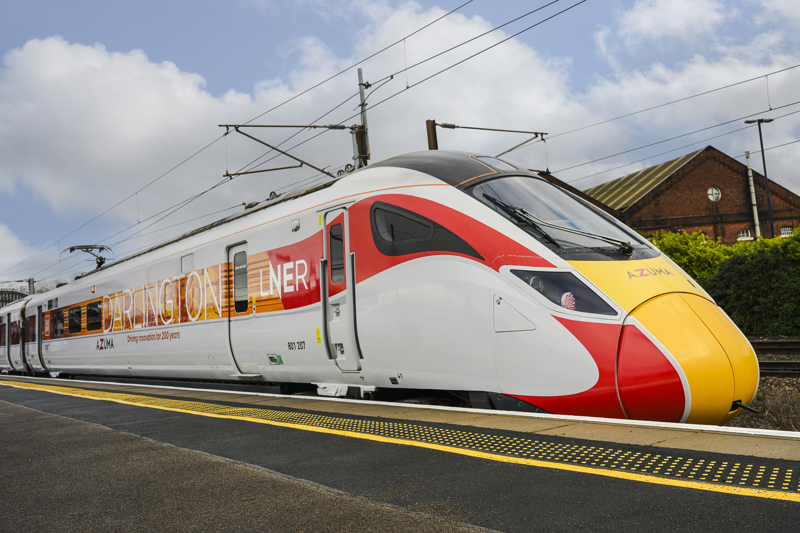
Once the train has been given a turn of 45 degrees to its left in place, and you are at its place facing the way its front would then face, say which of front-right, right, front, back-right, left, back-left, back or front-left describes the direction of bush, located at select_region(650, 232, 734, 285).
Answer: front-left

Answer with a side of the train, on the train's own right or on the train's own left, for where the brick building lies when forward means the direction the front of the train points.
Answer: on the train's own left

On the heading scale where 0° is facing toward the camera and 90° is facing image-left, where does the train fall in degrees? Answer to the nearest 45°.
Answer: approximately 315°

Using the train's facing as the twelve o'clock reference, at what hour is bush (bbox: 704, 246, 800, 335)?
The bush is roughly at 9 o'clock from the train.
